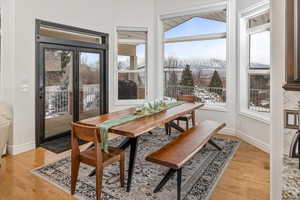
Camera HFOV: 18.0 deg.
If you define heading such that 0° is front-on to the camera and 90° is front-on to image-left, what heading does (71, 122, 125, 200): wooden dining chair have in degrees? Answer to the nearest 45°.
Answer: approximately 225°

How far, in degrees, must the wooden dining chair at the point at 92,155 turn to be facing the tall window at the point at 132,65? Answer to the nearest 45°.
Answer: approximately 45° to its left
